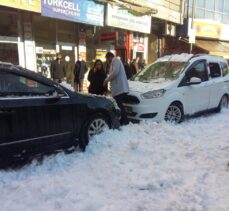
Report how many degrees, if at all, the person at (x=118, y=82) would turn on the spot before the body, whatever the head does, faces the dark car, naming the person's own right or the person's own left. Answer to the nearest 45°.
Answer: approximately 45° to the person's own left

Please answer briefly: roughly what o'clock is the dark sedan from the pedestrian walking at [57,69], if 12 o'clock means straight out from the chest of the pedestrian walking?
The dark sedan is roughly at 12 o'clock from the pedestrian walking.

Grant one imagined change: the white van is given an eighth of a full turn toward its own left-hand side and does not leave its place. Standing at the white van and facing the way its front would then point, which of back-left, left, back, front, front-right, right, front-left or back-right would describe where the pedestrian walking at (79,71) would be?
back-right

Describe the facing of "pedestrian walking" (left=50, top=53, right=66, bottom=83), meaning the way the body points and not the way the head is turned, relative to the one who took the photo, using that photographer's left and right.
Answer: facing the viewer

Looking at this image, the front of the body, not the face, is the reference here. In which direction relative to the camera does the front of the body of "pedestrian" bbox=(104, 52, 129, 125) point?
to the viewer's left

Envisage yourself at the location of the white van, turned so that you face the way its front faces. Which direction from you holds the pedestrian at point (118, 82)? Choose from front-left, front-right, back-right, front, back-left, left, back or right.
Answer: front

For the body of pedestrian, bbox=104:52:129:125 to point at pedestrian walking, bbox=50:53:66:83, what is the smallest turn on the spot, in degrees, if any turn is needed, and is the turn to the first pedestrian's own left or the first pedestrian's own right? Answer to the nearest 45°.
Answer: approximately 45° to the first pedestrian's own right

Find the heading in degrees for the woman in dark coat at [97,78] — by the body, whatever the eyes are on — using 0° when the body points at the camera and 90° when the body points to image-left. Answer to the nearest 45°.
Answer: approximately 0°

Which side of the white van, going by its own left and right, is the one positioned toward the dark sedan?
front

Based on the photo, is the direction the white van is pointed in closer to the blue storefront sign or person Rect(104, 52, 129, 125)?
the person
